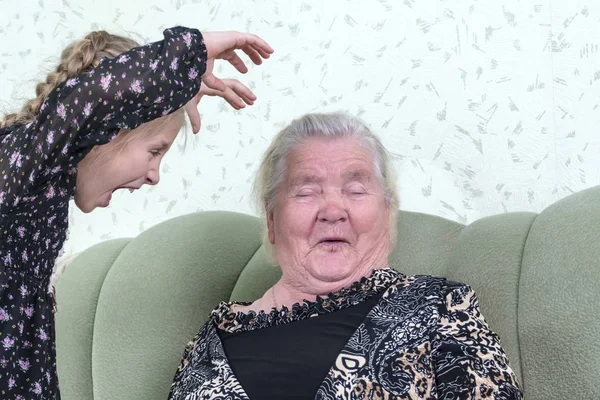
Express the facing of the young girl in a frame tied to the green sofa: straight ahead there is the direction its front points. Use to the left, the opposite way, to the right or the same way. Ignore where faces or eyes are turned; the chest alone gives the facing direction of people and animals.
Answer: to the left

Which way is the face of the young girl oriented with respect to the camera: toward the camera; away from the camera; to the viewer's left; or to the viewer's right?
to the viewer's right

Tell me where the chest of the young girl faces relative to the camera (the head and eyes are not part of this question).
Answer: to the viewer's right

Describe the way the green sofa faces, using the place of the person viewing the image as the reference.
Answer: facing the viewer

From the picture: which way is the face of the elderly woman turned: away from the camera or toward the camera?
toward the camera

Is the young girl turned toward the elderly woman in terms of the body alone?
yes

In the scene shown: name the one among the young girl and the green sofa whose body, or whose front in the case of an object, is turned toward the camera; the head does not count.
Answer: the green sofa

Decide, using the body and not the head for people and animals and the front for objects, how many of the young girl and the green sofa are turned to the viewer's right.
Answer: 1
